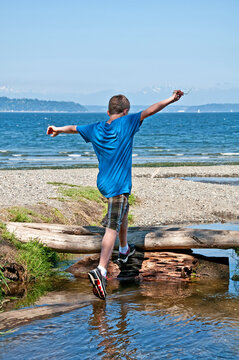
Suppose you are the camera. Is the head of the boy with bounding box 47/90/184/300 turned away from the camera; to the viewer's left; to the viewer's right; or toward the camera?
away from the camera

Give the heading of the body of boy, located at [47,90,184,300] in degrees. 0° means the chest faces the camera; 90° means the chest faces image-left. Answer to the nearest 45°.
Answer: approximately 225°

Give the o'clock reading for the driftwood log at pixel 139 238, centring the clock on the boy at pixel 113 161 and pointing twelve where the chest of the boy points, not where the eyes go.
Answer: The driftwood log is roughly at 11 o'clock from the boy.
